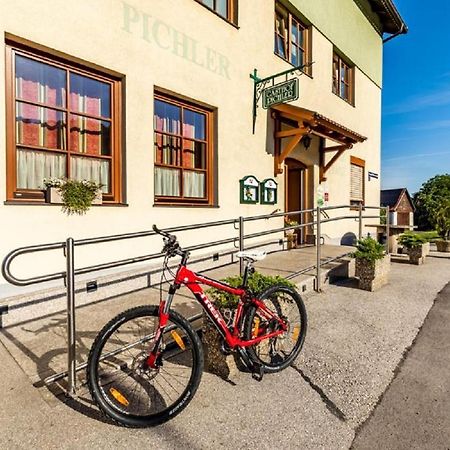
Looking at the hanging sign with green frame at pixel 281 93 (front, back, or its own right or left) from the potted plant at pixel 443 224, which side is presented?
back

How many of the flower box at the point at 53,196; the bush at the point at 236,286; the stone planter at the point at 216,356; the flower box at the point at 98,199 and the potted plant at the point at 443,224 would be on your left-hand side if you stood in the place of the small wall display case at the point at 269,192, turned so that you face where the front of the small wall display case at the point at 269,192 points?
1

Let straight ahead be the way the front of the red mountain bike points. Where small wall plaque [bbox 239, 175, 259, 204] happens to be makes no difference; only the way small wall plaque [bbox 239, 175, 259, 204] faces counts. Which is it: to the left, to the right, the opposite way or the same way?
to the left

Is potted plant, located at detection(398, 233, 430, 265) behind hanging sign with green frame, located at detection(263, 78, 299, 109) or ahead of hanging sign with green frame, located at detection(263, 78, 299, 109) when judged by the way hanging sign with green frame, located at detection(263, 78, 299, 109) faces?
behind

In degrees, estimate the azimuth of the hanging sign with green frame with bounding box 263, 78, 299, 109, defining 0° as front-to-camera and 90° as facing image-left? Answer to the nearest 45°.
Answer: approximately 45°

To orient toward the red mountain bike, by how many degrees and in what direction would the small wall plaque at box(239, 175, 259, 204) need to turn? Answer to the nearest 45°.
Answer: approximately 45° to its right

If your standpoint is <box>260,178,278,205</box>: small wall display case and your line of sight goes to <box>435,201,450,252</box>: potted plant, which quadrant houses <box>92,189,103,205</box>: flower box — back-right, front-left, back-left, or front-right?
back-right

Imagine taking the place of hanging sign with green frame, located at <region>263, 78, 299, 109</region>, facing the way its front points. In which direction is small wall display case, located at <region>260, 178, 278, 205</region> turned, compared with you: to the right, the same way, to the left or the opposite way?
to the left

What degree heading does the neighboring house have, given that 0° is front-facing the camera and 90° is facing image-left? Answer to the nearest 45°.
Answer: approximately 315°

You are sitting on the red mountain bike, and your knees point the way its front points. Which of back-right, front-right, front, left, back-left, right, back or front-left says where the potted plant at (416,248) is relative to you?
back

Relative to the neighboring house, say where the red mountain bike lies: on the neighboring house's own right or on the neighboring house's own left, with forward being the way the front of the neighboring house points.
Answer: on the neighboring house's own right

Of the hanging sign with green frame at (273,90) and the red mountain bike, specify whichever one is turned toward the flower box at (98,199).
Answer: the hanging sign with green frame

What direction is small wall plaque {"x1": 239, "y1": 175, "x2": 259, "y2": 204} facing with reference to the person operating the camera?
facing the viewer and to the right of the viewer
